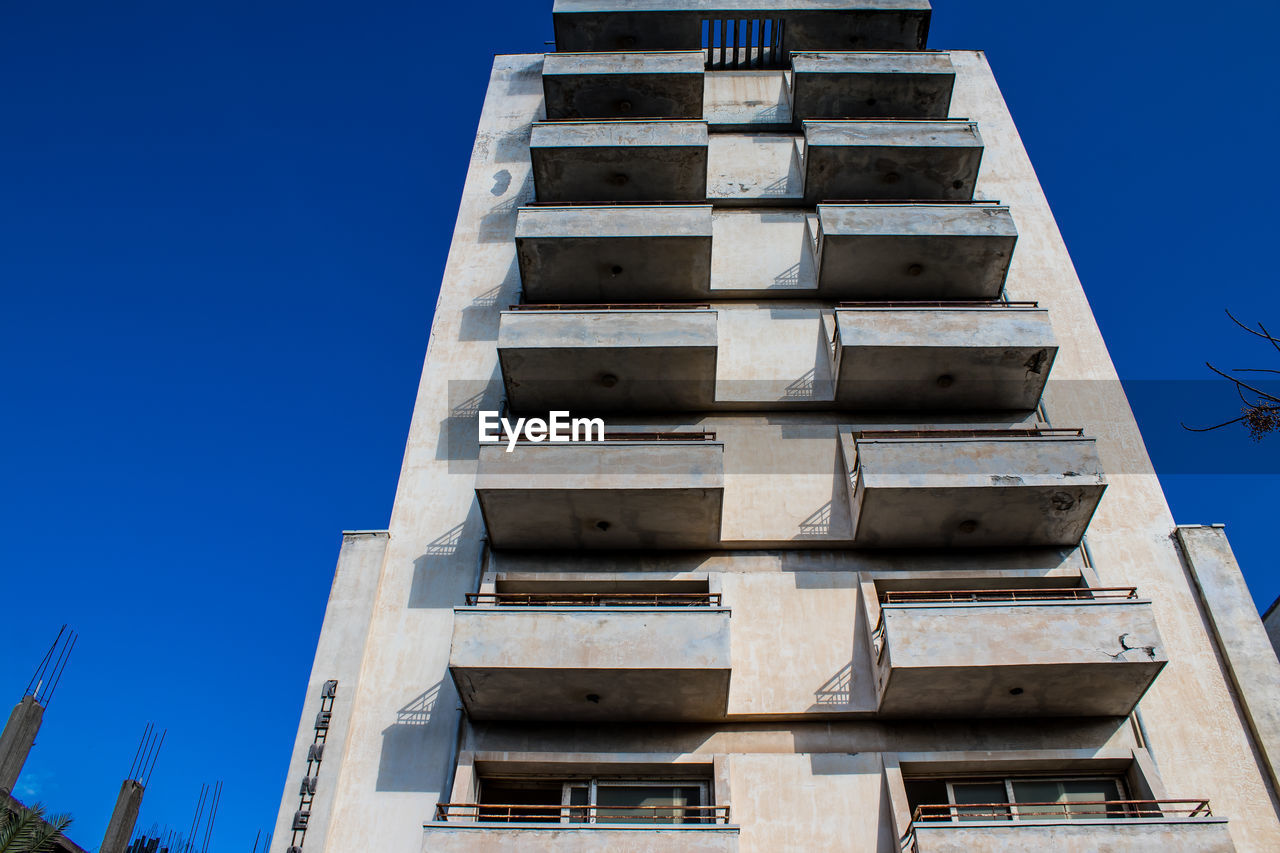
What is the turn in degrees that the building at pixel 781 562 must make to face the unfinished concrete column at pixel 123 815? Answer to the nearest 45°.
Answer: approximately 135° to its right

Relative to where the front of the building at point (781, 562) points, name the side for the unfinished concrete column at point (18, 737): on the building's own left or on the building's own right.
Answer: on the building's own right

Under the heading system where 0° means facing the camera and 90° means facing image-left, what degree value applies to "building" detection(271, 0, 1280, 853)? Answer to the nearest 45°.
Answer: approximately 0°
